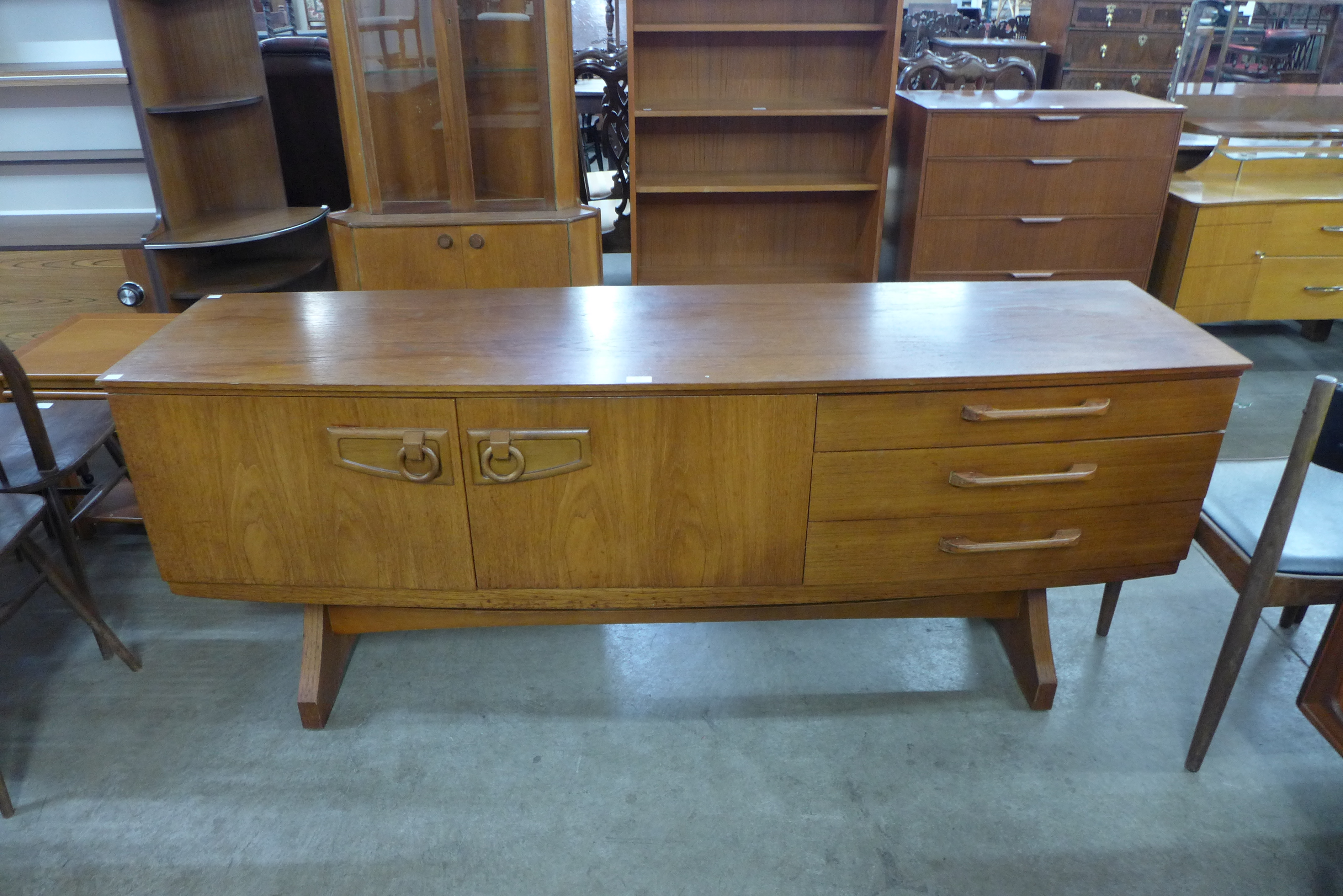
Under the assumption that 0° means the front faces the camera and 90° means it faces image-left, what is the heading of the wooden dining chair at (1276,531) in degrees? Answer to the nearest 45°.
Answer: approximately 135°

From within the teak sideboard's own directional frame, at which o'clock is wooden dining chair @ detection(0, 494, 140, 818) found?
The wooden dining chair is roughly at 3 o'clock from the teak sideboard.

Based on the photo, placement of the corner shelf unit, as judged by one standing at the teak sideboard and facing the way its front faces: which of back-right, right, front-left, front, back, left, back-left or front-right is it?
back-right

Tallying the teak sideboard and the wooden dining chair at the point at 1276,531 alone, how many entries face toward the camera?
1

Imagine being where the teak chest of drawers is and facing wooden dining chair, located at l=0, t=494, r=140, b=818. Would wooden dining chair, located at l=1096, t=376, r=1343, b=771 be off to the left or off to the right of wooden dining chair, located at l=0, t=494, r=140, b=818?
left

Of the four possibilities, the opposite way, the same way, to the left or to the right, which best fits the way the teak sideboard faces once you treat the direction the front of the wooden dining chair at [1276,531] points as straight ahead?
the opposite way

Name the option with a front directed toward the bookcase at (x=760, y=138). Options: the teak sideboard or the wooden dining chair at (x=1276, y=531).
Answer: the wooden dining chair

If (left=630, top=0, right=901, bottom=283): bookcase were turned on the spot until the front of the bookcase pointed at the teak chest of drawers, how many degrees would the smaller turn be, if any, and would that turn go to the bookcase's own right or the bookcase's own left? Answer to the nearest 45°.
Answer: approximately 90° to the bookcase's own left
